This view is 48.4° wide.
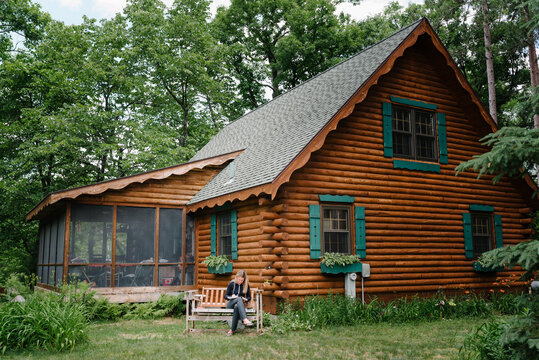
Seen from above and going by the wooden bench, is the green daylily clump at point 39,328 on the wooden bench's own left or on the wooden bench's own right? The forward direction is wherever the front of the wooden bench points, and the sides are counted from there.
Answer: on the wooden bench's own right

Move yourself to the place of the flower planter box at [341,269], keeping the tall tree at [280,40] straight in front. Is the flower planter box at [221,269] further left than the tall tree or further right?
left

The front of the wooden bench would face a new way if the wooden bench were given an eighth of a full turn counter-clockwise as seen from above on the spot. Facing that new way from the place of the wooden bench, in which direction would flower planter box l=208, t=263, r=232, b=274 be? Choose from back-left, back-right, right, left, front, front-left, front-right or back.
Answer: back-left

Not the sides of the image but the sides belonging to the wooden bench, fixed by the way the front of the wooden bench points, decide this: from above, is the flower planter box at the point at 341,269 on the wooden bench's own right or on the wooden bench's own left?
on the wooden bench's own left

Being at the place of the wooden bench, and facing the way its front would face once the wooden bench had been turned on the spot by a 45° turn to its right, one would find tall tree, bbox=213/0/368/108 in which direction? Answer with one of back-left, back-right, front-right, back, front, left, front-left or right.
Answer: back-right

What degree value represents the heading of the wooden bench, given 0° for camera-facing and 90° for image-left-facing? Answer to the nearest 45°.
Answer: approximately 0°

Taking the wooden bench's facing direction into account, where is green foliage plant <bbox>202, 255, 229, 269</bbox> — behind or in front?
behind

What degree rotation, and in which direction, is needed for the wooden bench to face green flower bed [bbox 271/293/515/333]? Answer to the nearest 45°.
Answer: approximately 90° to its left
